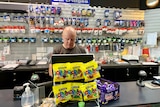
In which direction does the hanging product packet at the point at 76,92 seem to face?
toward the camera

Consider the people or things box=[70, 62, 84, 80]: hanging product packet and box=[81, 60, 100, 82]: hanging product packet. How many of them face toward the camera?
2

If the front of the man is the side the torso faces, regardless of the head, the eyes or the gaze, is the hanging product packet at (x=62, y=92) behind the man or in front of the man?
in front

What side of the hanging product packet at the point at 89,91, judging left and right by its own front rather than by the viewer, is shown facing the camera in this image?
front

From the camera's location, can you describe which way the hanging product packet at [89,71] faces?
facing the viewer

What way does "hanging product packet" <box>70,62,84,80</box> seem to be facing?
toward the camera

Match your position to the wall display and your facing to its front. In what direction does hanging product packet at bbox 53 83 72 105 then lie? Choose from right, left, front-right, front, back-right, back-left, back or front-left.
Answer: front

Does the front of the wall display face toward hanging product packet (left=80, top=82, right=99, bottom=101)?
yes

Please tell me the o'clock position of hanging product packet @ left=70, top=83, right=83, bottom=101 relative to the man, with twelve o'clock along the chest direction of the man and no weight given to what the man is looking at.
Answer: The hanging product packet is roughly at 12 o'clock from the man.

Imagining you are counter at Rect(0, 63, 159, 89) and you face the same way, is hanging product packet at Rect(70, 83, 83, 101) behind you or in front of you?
in front

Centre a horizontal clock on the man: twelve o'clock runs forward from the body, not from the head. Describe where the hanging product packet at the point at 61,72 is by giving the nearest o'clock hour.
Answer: The hanging product packet is roughly at 12 o'clock from the man.
